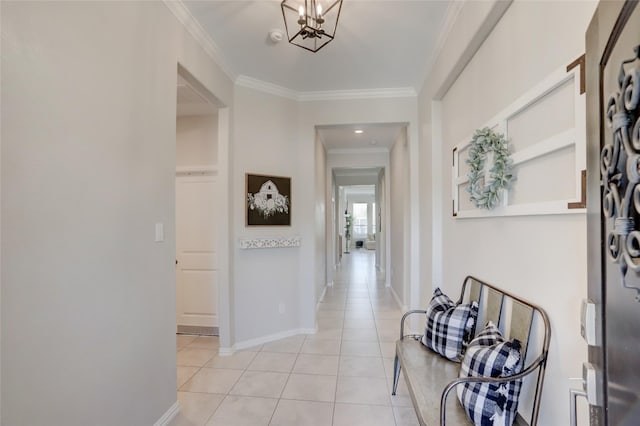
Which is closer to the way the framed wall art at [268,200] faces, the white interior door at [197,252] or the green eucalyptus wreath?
the green eucalyptus wreath

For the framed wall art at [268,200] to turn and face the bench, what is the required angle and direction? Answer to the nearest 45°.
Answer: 0° — it already faces it

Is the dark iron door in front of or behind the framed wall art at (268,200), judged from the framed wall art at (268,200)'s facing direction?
in front

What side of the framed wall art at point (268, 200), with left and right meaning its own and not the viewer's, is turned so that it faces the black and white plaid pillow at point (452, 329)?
front

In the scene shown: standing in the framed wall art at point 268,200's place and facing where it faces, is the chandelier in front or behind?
in front

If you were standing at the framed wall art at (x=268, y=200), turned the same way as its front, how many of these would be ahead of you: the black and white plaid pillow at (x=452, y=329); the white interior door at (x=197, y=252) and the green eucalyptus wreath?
2

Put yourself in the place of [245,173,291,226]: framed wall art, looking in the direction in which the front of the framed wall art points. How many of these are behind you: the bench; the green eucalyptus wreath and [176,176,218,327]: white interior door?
1

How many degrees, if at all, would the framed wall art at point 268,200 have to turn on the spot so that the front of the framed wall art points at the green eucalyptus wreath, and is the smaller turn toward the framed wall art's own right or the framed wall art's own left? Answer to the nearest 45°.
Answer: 0° — it already faces it

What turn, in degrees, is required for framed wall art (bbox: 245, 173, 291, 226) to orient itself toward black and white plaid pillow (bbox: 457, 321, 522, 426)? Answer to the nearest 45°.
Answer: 0° — it already faces it

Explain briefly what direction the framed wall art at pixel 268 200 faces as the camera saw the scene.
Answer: facing the viewer and to the right of the viewer
